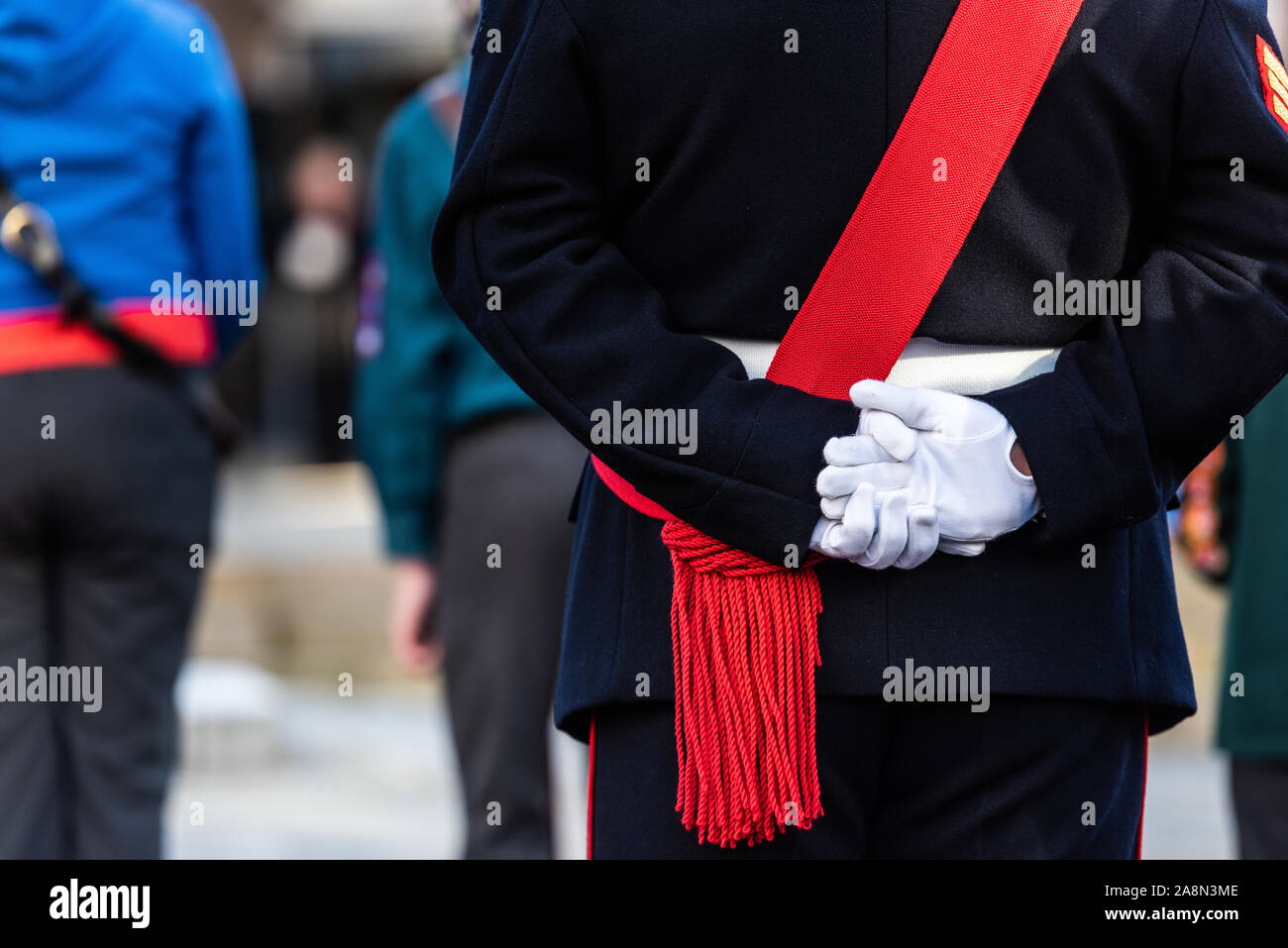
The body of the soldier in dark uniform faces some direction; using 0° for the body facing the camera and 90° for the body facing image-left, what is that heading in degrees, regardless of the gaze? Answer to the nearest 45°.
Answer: approximately 180°

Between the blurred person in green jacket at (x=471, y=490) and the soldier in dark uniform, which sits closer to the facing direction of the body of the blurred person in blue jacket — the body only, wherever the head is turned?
the blurred person in green jacket

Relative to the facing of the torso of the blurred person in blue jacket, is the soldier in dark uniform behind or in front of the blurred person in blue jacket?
behind

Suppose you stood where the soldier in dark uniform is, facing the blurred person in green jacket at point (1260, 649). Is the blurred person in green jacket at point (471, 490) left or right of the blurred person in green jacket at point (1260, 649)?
left

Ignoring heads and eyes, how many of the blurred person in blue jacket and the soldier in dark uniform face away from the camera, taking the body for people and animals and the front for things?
2

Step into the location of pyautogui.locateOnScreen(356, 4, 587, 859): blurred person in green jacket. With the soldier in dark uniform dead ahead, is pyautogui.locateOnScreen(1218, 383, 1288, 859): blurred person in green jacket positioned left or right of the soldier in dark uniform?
left

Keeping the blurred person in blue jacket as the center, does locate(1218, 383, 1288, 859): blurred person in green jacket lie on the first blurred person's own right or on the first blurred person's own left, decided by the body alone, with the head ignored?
on the first blurred person's own right

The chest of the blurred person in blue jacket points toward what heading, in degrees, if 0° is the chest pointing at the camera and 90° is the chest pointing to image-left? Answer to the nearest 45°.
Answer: approximately 180°

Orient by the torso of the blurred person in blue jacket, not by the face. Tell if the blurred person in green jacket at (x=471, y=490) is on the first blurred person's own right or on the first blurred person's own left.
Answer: on the first blurred person's own right
